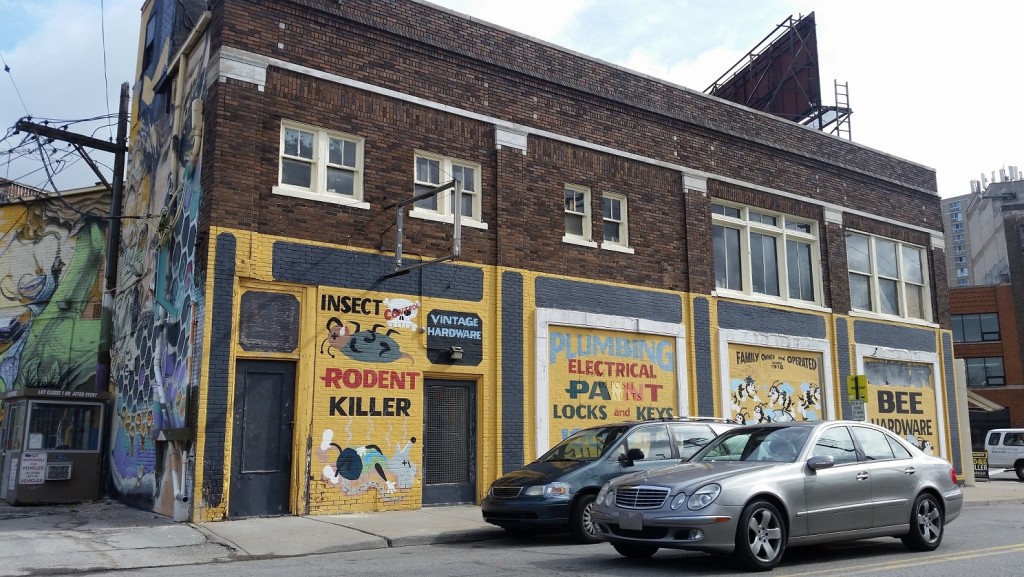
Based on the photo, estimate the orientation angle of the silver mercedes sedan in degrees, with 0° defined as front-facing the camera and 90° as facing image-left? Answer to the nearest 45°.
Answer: approximately 45°

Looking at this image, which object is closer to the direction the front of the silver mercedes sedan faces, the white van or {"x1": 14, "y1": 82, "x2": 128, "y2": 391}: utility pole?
the utility pole

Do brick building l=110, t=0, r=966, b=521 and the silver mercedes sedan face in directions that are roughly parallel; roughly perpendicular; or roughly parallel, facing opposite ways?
roughly perpendicular

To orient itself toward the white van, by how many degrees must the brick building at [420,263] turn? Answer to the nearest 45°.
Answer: approximately 90° to its left

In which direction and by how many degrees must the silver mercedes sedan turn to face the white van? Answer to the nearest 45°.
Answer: approximately 135° to its right

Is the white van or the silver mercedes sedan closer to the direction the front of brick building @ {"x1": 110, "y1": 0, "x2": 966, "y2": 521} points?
the silver mercedes sedan

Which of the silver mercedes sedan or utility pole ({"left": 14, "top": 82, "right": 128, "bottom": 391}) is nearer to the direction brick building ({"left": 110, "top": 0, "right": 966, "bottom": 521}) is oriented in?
the silver mercedes sedan

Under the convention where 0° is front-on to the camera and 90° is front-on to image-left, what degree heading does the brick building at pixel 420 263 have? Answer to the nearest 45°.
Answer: approximately 315°

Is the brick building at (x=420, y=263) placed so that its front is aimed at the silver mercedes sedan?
yes
